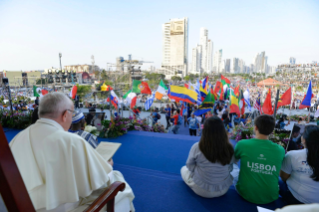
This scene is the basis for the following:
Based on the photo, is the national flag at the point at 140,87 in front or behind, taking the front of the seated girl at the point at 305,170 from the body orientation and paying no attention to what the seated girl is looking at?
in front

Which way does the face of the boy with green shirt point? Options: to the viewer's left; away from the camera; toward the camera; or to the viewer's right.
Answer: away from the camera

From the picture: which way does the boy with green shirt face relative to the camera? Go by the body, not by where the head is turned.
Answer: away from the camera

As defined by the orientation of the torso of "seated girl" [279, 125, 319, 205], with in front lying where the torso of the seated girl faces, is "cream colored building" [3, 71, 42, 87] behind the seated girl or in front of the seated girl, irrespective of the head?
in front

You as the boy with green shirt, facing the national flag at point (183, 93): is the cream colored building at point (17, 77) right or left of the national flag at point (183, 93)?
left

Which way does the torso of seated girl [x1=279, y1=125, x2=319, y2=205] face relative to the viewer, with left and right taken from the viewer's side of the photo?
facing away from the viewer and to the left of the viewer

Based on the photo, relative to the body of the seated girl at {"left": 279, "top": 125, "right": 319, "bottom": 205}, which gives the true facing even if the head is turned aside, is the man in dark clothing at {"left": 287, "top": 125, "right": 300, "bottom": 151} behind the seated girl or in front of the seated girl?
in front

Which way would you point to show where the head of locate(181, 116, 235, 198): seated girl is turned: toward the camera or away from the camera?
away from the camera

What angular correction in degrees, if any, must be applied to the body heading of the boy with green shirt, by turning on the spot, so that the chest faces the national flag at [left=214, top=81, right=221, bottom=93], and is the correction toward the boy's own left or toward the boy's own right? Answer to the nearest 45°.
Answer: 0° — they already face it
